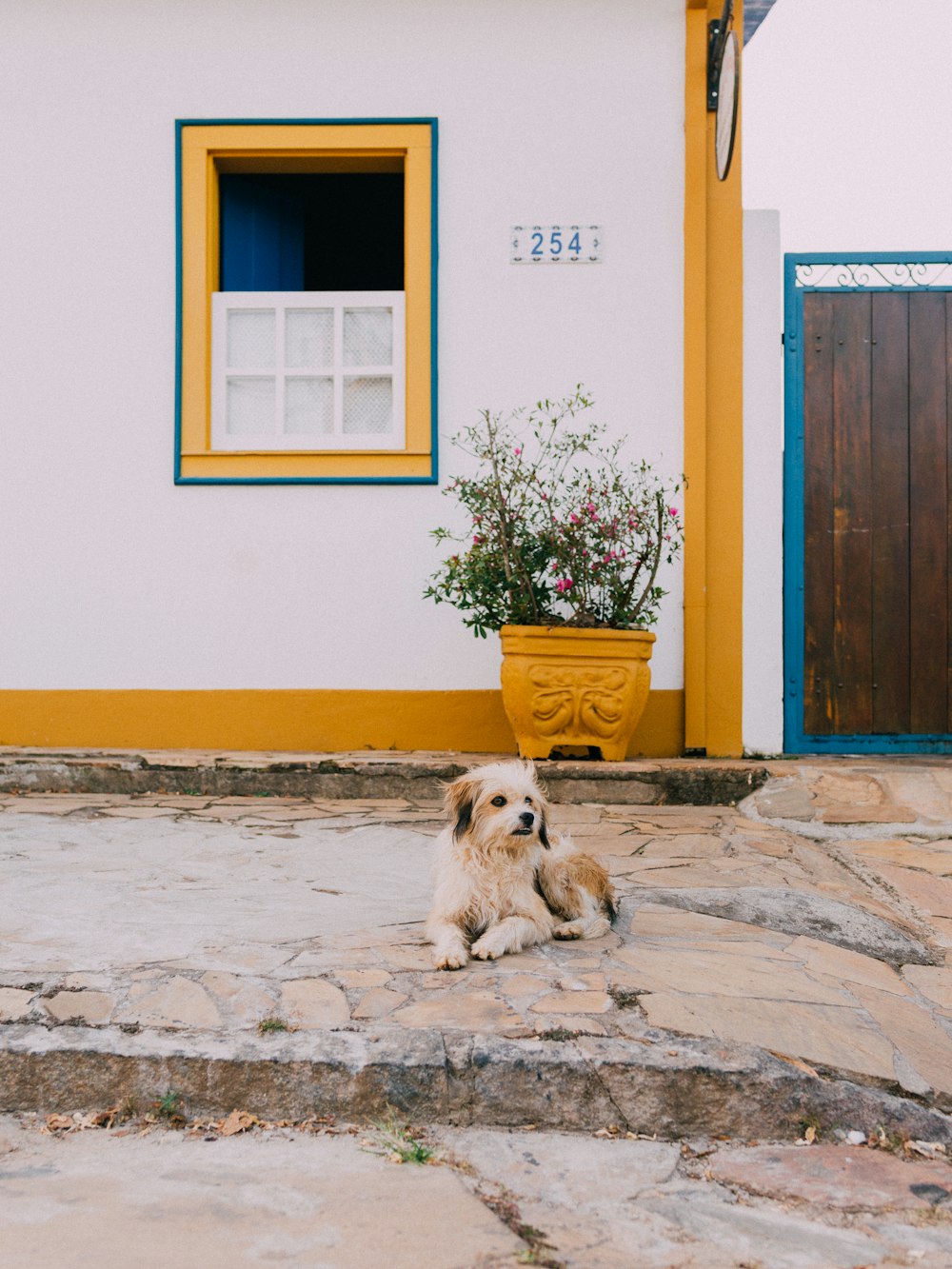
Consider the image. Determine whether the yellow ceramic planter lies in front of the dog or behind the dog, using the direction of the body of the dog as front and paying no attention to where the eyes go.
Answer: behind

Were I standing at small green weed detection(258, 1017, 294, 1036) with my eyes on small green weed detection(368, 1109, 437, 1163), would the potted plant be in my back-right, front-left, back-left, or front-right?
back-left

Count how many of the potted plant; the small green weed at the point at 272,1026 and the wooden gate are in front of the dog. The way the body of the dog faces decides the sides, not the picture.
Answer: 1

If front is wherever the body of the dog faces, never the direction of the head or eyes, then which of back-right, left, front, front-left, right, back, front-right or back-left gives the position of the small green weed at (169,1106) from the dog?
front

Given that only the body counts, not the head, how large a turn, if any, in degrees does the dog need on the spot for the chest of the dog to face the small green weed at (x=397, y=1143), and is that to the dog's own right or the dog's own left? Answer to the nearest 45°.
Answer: approximately 45° to the dog's own left

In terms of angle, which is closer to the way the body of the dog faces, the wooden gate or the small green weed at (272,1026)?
the small green weed

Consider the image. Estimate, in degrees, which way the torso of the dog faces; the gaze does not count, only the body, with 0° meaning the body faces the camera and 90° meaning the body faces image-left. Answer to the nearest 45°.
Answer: approximately 45°

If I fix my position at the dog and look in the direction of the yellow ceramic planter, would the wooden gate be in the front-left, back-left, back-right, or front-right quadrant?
front-right

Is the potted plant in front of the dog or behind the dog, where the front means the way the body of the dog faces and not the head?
behind

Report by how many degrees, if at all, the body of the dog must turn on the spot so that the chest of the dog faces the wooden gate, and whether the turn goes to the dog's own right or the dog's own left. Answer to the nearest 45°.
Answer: approximately 180°

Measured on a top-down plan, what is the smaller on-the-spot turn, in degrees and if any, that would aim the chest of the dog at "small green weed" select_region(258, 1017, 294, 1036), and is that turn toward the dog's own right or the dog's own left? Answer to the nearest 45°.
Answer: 0° — it already faces it

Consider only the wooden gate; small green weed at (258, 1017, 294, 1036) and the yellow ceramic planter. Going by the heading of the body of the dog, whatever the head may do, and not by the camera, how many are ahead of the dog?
1
